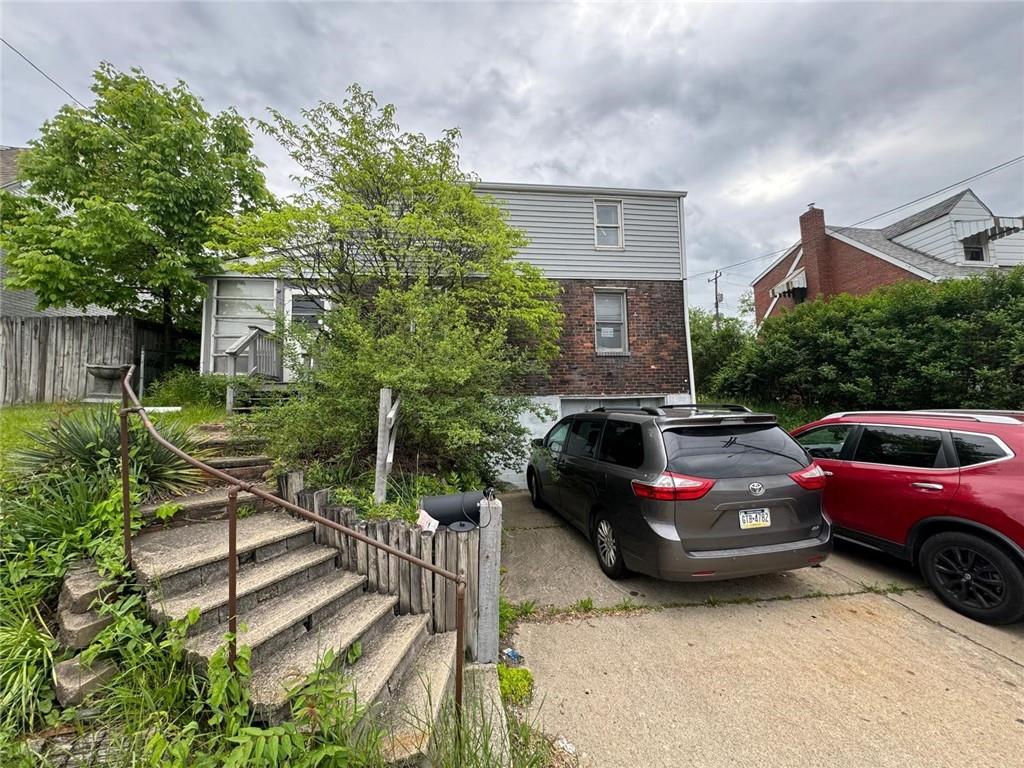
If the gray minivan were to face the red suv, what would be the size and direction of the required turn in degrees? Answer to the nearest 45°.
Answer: approximately 90° to its right

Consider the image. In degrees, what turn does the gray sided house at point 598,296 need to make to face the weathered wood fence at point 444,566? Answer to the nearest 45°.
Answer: approximately 45° to its right

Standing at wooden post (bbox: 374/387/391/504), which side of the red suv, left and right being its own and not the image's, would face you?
left

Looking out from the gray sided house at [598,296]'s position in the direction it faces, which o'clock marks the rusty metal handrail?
The rusty metal handrail is roughly at 1 o'clock from the gray sided house.

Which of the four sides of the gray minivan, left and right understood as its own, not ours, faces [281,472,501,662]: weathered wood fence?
left

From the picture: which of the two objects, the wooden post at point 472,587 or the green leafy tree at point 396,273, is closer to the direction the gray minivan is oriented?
the green leafy tree

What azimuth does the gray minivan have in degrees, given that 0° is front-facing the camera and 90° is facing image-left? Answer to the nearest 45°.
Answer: approximately 135°

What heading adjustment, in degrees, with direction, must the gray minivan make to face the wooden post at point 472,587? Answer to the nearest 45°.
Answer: approximately 90° to its left

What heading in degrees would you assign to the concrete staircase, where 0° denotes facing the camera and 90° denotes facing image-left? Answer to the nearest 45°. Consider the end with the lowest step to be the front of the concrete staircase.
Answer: approximately 315°

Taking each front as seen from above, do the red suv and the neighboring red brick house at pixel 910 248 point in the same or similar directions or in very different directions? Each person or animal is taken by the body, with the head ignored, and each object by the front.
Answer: very different directions
